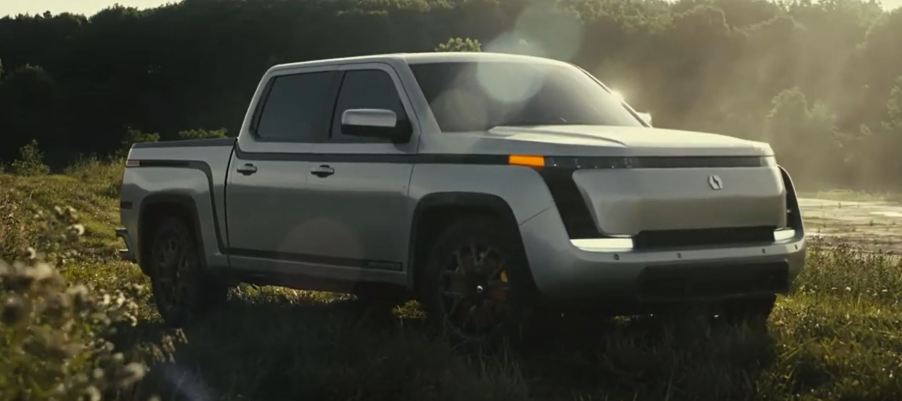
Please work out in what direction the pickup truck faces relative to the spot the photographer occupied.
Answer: facing the viewer and to the right of the viewer
